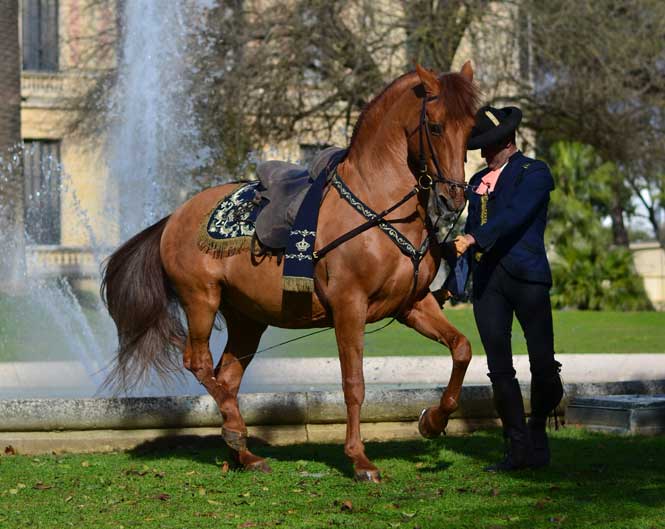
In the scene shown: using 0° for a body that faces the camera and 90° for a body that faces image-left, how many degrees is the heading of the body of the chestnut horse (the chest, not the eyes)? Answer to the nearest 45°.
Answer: approximately 315°

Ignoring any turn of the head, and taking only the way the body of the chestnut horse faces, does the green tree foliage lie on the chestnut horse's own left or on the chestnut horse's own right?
on the chestnut horse's own left

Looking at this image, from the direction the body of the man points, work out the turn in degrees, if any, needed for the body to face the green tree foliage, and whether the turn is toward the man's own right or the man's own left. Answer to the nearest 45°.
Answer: approximately 135° to the man's own right

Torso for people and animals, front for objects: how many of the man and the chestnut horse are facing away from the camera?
0

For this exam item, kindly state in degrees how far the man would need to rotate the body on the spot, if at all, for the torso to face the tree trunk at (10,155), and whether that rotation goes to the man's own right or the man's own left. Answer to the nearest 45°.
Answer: approximately 90° to the man's own right

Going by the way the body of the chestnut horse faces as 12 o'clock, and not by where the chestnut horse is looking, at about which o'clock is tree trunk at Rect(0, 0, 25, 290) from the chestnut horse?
The tree trunk is roughly at 7 o'clock from the chestnut horse.

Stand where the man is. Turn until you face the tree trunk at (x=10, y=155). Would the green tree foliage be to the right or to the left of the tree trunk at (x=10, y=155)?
right

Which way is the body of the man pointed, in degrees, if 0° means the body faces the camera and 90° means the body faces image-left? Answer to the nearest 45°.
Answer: approximately 45°

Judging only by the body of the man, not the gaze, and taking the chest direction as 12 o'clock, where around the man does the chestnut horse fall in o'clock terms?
The chestnut horse is roughly at 1 o'clock from the man.
